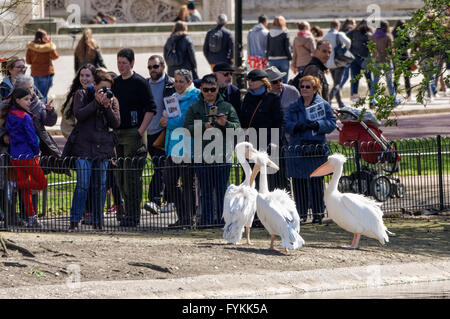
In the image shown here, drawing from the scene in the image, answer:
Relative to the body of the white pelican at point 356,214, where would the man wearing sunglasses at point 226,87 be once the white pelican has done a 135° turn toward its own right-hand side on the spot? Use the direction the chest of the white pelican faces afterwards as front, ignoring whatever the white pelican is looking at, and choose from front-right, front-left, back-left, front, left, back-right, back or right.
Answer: left

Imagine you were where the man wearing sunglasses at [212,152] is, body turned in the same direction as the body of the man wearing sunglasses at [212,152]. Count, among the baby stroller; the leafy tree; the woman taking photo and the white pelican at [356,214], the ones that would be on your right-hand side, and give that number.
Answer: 1

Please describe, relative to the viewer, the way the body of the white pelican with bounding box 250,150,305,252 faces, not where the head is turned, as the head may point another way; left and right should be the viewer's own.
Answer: facing away from the viewer and to the left of the viewer

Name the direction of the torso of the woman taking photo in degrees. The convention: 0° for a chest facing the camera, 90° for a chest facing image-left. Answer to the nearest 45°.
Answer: approximately 315°

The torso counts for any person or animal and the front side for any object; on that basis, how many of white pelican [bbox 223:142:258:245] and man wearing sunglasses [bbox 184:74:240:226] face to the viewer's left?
0

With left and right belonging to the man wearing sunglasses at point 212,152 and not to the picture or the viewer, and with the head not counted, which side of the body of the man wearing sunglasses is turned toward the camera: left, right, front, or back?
front

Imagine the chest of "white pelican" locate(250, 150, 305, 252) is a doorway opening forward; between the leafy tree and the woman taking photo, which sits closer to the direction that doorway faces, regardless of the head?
the woman taking photo

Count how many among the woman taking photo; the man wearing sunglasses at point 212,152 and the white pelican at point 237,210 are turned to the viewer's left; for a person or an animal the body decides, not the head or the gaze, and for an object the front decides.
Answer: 0

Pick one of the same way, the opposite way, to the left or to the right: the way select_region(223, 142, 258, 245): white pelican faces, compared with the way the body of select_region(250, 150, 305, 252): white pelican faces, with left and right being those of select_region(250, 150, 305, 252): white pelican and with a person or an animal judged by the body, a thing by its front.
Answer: to the right

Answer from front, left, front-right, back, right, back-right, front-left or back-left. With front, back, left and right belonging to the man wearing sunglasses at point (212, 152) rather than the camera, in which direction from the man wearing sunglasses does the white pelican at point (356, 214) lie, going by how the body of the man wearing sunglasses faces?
front-left

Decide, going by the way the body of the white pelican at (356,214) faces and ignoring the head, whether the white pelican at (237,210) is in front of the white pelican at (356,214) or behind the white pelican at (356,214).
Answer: in front

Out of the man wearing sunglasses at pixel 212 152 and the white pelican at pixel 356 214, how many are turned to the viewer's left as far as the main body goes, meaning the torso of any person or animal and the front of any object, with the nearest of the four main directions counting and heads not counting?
1

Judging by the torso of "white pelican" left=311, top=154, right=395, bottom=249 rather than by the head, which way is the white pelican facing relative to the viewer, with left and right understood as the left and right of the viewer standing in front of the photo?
facing to the left of the viewer
